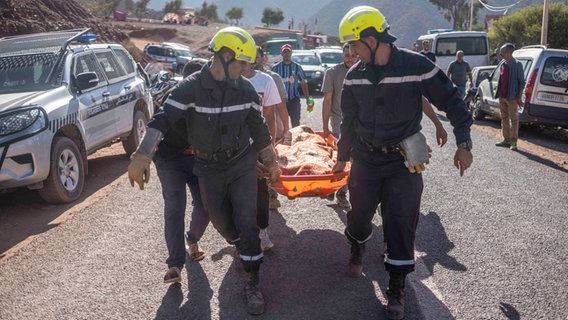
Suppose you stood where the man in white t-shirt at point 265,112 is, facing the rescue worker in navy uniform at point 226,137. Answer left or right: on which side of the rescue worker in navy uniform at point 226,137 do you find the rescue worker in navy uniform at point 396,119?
left

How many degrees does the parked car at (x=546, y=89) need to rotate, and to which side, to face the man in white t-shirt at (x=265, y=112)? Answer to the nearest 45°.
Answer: approximately 135° to its left

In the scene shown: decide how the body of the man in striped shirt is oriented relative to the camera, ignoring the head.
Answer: toward the camera

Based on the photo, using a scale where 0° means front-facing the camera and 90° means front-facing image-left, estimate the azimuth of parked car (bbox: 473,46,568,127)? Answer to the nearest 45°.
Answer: approximately 135°

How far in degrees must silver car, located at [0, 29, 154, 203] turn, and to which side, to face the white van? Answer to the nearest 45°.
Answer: approximately 180°

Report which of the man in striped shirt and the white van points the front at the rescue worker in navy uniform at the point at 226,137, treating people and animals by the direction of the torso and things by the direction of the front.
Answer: the man in striped shirt

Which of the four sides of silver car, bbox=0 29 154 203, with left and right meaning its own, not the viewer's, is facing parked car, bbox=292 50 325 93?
back

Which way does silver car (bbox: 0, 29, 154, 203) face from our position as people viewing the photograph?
facing the viewer and to the left of the viewer

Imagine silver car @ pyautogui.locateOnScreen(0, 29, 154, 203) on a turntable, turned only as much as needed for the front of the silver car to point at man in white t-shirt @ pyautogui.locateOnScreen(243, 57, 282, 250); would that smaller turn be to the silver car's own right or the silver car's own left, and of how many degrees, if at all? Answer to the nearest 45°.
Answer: approximately 90° to the silver car's own left

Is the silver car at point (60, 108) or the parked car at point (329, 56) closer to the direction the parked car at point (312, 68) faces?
the silver car

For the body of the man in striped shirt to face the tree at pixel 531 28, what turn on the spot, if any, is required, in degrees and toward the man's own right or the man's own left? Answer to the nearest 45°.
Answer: approximately 135° to the man's own left

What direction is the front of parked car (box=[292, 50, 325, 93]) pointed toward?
toward the camera

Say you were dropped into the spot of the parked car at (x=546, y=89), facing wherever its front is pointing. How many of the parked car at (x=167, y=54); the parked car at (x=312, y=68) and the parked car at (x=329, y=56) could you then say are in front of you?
3

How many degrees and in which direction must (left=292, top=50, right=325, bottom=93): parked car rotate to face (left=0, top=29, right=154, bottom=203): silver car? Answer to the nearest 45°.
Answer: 0° — it already faces it

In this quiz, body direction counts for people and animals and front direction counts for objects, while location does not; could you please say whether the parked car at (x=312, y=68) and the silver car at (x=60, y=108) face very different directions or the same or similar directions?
same or similar directions
